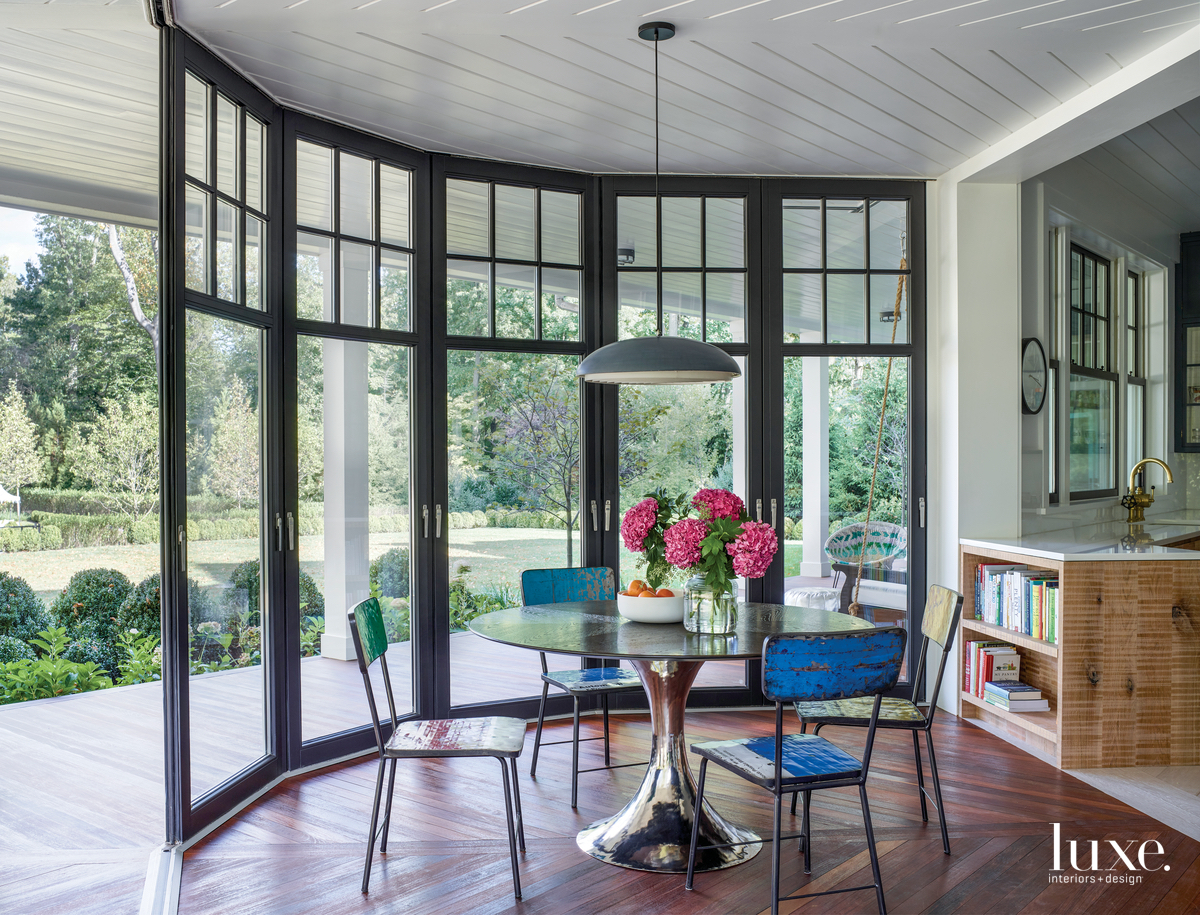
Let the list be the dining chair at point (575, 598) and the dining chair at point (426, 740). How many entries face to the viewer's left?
0

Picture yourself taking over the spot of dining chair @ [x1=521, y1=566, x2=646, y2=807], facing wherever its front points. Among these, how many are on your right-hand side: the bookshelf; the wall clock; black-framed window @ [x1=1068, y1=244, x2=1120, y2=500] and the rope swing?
0

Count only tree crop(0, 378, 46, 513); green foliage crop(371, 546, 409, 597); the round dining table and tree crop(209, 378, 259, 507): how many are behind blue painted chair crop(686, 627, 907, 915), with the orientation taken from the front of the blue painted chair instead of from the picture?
0

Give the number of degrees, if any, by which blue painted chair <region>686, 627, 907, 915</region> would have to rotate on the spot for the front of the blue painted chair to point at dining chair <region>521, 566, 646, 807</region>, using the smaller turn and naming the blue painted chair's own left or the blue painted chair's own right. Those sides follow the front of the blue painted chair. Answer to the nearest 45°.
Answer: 0° — it already faces it

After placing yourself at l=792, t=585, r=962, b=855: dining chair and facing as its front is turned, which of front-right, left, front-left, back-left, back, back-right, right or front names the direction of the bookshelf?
back-right

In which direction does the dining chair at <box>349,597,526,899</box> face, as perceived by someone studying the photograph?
facing to the right of the viewer

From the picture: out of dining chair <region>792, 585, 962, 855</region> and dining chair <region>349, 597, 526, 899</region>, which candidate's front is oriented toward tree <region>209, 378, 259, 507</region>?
dining chair <region>792, 585, 962, 855</region>

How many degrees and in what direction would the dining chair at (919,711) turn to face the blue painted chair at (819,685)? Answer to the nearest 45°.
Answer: approximately 90° to its left

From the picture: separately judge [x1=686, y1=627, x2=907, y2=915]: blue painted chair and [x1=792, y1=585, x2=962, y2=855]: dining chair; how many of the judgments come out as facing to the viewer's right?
0

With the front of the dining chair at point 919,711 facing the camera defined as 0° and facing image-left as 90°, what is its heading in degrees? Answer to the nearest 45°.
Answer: approximately 90°

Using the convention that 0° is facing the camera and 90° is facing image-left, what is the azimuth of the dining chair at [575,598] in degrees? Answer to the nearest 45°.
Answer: approximately 315°

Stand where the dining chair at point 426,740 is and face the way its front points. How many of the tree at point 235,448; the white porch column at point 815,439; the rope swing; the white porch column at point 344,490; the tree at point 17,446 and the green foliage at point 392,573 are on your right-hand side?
0

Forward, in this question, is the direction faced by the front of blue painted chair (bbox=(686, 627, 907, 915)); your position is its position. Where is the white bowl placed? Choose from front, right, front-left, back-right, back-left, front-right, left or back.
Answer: front

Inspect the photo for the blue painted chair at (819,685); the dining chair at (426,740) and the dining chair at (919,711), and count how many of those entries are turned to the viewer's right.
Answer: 1

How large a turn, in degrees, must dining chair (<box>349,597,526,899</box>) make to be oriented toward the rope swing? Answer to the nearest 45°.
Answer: approximately 45° to its left

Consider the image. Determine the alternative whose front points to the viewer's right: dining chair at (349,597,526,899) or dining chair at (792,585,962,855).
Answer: dining chair at (349,597,526,899)

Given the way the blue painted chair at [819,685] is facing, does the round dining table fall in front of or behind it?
in front
